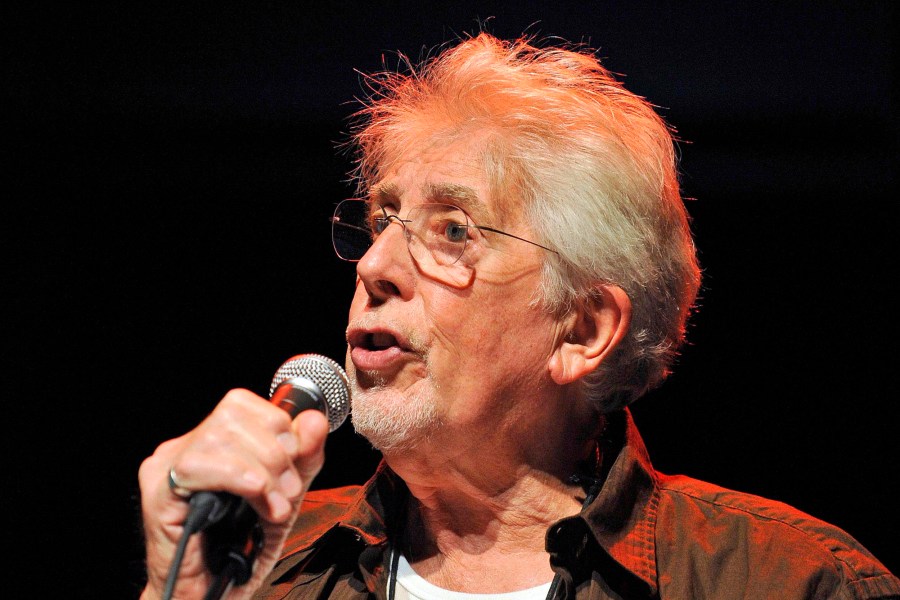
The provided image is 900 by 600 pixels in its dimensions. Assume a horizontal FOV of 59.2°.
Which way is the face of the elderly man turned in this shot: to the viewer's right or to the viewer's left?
to the viewer's left

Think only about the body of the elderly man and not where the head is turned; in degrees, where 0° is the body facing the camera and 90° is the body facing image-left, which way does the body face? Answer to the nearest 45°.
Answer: approximately 45°
